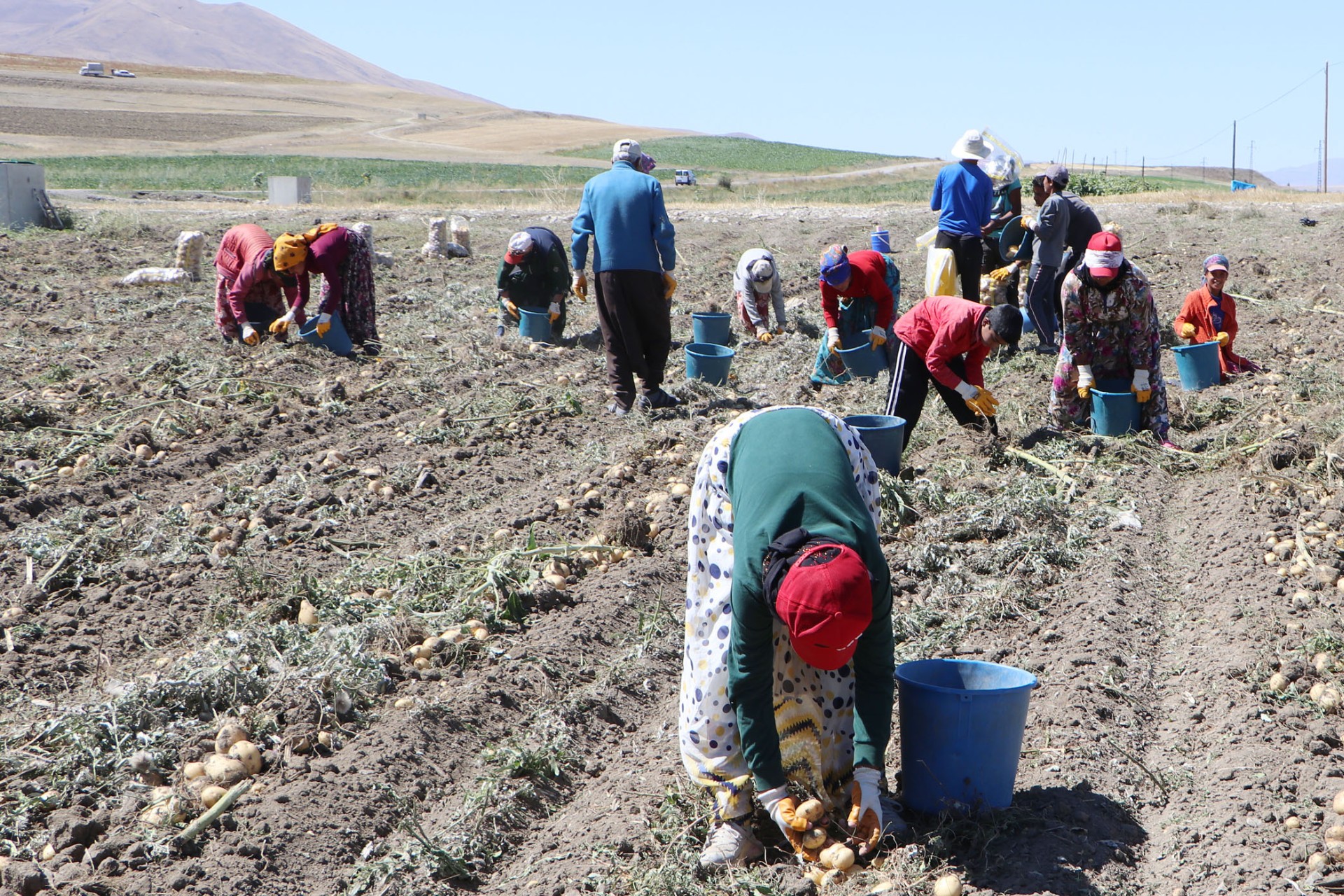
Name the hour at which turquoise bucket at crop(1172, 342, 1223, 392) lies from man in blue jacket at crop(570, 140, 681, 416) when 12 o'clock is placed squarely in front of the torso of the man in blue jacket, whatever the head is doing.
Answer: The turquoise bucket is roughly at 3 o'clock from the man in blue jacket.

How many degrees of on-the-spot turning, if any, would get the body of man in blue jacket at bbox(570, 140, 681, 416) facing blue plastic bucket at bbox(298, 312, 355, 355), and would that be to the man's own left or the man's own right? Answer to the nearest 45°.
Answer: approximately 45° to the man's own left

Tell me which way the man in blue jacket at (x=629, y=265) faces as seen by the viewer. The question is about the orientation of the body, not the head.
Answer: away from the camera

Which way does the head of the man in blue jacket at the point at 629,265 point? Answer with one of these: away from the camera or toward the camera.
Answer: away from the camera
